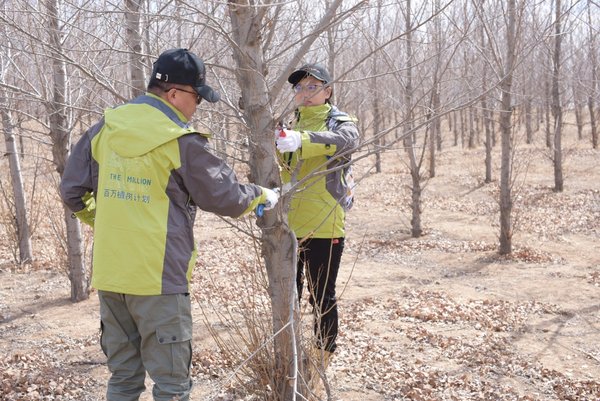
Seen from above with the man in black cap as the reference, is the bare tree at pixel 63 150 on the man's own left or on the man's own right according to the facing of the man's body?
on the man's own left

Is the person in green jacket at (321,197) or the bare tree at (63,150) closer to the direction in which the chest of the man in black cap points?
the person in green jacket

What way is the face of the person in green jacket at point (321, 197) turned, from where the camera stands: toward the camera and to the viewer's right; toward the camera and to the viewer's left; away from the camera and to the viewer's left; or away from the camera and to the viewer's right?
toward the camera and to the viewer's left

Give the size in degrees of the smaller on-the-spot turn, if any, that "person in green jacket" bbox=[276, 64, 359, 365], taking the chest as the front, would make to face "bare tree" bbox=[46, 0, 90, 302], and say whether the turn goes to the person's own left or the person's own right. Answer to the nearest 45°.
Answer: approximately 90° to the person's own right

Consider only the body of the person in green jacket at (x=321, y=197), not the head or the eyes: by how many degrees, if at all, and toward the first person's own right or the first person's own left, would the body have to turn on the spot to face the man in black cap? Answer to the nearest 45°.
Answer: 0° — they already face them

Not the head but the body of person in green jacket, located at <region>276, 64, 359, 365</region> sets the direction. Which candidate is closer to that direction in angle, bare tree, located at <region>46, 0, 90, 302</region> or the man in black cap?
the man in black cap

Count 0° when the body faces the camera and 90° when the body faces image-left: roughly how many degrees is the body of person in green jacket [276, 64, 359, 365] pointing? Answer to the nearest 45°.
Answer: approximately 45°

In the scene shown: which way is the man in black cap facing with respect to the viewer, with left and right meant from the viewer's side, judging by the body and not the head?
facing away from the viewer and to the right of the viewer

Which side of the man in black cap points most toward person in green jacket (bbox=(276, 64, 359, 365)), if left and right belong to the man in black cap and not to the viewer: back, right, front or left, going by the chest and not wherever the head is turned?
front

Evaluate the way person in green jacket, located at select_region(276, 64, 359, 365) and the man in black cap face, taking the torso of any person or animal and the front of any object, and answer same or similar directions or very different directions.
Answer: very different directions
